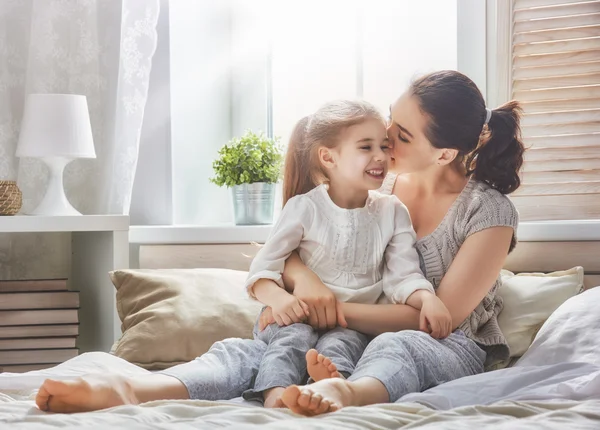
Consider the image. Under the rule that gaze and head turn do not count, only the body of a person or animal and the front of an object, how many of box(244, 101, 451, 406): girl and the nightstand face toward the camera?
2

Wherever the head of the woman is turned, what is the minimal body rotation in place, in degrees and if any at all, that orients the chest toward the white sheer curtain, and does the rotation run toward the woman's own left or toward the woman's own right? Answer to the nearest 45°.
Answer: approximately 90° to the woman's own right

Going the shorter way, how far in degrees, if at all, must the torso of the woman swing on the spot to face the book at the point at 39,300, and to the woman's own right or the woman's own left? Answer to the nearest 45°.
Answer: approximately 45° to the woman's own right

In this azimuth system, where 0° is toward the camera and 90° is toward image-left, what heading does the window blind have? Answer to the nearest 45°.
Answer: approximately 0°

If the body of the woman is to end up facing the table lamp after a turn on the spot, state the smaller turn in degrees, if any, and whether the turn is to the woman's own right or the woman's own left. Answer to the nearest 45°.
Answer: approximately 90° to the woman's own right

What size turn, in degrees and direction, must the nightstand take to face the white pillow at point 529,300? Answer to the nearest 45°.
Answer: approximately 45° to its left

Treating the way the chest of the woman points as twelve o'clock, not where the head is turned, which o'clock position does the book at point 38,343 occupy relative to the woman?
The book is roughly at 2 o'clock from the woman.

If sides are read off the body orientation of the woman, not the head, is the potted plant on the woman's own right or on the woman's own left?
on the woman's own right
